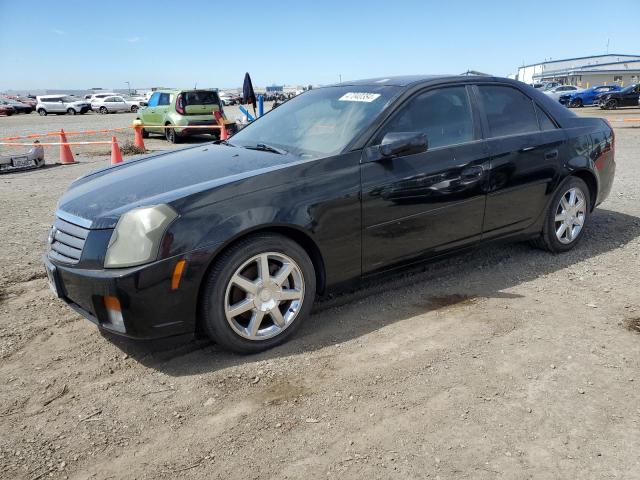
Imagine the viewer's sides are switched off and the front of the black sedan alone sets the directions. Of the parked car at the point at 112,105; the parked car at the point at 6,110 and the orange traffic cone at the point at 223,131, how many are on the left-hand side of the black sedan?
0

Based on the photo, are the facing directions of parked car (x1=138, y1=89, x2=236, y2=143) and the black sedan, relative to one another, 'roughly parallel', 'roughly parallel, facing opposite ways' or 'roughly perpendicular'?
roughly perpendicular

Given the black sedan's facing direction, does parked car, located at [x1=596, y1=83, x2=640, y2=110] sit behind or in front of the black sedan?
behind

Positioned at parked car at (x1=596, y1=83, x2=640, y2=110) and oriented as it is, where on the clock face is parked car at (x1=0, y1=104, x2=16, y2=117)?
parked car at (x1=0, y1=104, x2=16, y2=117) is roughly at 1 o'clock from parked car at (x1=596, y1=83, x2=640, y2=110).

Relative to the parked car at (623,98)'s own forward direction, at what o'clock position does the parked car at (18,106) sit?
the parked car at (18,106) is roughly at 1 o'clock from the parked car at (623,98).

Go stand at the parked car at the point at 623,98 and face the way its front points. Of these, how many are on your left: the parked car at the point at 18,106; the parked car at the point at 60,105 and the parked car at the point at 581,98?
0

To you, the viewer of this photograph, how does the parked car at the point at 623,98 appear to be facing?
facing the viewer and to the left of the viewer

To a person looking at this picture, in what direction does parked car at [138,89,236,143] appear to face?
facing away from the viewer and to the left of the viewer

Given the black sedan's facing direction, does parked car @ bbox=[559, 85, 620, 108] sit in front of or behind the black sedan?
behind

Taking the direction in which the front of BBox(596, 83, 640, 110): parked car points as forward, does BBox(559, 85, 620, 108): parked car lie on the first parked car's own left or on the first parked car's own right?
on the first parked car's own right

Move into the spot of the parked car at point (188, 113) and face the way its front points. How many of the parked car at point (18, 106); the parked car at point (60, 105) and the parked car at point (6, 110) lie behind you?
0

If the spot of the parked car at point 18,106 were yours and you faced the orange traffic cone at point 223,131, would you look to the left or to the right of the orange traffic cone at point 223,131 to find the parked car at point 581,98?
left

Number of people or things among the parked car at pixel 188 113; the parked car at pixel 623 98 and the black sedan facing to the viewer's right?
0

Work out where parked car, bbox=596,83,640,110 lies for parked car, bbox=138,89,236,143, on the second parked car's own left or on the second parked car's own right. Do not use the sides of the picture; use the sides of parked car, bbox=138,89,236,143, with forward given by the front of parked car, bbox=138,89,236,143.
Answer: on the second parked car's own right

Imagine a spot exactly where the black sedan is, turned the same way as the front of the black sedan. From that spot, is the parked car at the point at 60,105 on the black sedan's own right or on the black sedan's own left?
on the black sedan's own right

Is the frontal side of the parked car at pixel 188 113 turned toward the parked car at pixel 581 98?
no

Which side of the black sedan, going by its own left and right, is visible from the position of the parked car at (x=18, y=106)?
right

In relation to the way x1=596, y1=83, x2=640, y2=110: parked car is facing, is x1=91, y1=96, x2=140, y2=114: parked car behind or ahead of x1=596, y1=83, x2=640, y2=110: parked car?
ahead

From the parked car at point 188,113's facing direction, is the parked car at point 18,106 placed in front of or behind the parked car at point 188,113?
in front

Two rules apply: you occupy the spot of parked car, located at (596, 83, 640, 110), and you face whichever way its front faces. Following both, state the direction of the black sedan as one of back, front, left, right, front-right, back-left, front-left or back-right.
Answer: front-left

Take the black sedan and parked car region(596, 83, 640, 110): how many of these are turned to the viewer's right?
0
